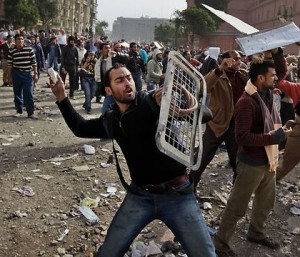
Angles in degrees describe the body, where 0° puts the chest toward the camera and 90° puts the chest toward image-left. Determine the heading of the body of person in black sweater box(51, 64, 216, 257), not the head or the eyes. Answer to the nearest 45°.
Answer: approximately 0°

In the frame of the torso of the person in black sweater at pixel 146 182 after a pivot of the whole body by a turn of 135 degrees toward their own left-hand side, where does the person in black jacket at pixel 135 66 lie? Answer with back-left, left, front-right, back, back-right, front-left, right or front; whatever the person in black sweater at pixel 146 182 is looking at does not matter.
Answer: front-left

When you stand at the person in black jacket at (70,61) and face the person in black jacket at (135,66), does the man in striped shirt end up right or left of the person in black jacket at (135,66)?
right

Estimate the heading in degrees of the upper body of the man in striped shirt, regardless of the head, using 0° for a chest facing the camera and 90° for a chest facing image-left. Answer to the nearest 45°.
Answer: approximately 0°

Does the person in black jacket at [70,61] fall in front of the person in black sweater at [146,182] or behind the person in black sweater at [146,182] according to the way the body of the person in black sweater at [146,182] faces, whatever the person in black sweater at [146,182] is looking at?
behind

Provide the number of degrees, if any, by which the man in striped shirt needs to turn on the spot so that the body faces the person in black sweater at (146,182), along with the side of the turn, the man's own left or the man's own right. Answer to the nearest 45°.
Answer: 0° — they already face them

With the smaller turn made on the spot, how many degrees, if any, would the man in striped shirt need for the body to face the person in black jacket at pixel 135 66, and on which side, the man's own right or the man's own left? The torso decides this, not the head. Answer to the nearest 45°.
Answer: approximately 90° to the man's own left

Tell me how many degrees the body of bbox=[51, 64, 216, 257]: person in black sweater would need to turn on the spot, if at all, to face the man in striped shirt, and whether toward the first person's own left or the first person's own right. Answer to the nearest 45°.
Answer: approximately 180°

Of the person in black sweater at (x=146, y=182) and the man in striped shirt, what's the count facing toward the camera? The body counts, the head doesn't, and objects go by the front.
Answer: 2
